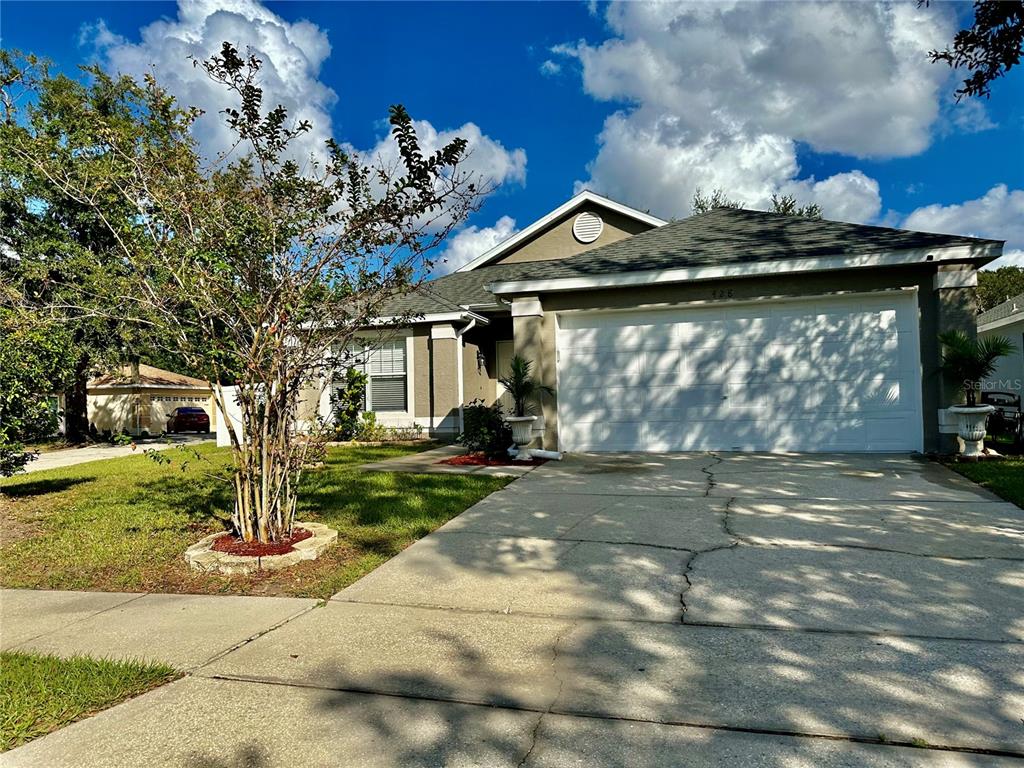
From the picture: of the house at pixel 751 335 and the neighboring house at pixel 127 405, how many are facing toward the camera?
2

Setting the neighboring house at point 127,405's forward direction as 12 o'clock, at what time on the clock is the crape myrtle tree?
The crape myrtle tree is roughly at 12 o'clock from the neighboring house.

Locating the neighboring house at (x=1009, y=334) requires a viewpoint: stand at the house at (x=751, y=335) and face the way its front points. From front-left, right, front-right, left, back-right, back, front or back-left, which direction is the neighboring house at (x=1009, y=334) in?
back-left

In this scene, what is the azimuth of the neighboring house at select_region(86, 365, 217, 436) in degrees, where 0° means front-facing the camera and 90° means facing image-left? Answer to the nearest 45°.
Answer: approximately 0°

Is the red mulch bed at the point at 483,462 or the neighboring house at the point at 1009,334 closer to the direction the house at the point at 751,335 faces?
the red mulch bed

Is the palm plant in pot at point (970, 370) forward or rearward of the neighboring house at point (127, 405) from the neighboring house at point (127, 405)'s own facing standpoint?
forward

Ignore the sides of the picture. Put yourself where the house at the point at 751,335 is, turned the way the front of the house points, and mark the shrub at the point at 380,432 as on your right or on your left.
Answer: on your right

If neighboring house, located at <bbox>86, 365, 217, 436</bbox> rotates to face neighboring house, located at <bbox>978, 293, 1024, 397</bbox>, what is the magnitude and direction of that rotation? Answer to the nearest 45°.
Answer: approximately 45° to its left

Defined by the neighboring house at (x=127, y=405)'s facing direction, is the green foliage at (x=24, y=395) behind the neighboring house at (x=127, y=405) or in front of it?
in front

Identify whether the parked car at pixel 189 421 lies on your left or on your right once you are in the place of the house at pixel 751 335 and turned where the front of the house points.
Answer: on your right
